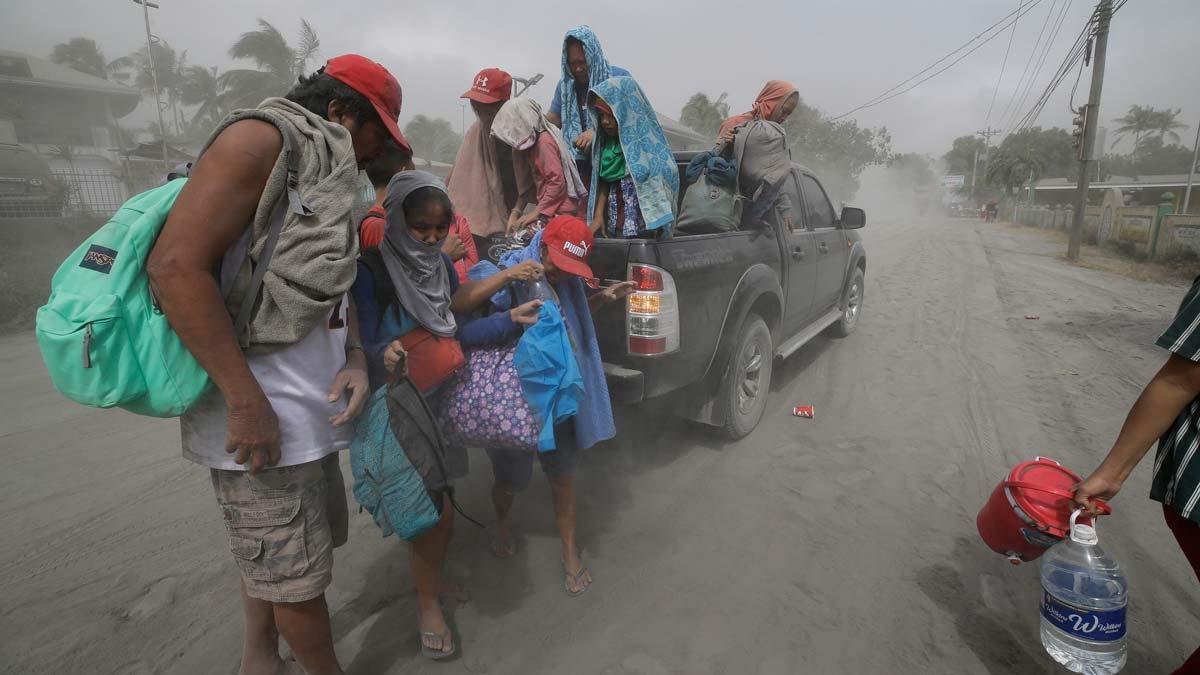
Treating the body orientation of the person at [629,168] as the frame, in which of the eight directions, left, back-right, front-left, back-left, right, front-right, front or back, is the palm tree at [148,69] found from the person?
right

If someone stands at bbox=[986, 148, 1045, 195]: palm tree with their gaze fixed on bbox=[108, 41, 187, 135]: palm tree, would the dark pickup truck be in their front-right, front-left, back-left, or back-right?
front-left

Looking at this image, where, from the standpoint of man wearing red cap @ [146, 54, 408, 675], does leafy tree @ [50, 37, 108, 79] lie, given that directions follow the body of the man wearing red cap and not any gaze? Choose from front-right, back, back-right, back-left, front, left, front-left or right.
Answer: left

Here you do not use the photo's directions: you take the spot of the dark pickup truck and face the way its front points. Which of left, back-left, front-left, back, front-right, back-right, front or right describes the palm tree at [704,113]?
front-left

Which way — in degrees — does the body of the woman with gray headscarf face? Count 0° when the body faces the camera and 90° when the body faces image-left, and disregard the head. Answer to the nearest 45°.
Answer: approximately 315°

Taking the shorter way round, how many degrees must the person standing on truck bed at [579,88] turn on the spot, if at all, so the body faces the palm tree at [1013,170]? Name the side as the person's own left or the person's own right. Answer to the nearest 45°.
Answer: approximately 180°

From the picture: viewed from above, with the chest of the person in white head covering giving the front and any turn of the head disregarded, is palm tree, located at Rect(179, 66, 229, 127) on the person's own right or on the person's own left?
on the person's own right

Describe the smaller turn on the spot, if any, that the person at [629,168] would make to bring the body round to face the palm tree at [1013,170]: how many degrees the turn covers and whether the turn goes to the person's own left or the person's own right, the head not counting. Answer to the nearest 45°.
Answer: approximately 180°

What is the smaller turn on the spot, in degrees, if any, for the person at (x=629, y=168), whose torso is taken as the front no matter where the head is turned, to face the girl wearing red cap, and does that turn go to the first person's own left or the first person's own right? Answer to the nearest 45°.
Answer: approximately 45° to the first person's own left

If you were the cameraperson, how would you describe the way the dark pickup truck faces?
facing away from the viewer and to the right of the viewer

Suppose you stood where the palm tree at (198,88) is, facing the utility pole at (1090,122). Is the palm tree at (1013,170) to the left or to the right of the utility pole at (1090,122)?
left

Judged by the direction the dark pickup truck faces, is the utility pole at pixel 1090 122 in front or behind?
in front

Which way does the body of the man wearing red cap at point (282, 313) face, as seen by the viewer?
to the viewer's right

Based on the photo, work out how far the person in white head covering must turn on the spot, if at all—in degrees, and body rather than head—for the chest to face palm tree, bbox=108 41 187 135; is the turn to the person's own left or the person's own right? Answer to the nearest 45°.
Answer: approximately 90° to the person's own right
